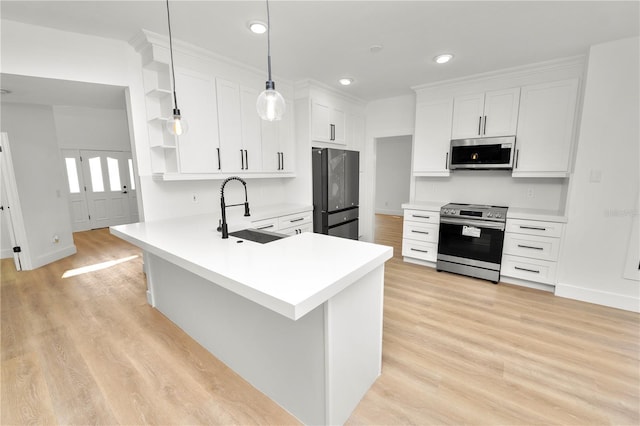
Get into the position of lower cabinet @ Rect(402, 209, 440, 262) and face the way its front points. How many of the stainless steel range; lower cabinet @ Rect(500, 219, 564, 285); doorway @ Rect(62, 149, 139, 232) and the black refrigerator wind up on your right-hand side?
2

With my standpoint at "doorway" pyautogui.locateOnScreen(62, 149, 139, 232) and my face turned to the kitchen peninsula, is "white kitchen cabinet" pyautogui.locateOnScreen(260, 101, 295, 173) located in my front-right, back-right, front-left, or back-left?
front-left

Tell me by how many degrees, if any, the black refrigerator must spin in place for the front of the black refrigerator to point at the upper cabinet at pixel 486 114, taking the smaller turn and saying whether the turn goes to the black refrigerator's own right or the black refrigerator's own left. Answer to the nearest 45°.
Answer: approximately 45° to the black refrigerator's own left

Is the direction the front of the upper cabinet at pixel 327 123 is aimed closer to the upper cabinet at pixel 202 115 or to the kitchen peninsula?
the kitchen peninsula

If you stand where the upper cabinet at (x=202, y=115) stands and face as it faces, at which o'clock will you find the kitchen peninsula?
The kitchen peninsula is roughly at 1 o'clock from the upper cabinet.

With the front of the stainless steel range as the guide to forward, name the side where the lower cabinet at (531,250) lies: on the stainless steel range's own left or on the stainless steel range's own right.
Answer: on the stainless steel range's own left

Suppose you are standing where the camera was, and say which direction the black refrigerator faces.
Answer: facing the viewer and to the right of the viewer

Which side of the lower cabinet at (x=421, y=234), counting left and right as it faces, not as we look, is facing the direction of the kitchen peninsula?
front

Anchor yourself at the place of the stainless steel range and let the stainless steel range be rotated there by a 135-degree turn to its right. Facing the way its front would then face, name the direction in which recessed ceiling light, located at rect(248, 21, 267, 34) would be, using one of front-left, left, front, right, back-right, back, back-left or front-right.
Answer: left

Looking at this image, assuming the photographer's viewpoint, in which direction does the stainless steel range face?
facing the viewer

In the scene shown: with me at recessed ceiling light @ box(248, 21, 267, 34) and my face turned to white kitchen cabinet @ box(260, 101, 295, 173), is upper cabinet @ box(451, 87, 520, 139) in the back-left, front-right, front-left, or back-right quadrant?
front-right

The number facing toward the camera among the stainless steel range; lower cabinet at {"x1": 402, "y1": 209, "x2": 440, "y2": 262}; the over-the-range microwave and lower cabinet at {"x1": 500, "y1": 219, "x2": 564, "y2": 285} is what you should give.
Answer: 4

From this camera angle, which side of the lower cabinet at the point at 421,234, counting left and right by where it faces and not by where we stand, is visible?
front
